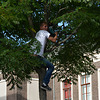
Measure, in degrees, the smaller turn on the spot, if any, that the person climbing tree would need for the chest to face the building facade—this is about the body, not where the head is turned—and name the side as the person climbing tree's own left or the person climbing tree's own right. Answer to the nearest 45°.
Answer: approximately 90° to the person climbing tree's own left

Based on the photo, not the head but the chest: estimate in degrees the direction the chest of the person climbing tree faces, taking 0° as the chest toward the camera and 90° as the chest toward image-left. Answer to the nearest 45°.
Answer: approximately 270°
